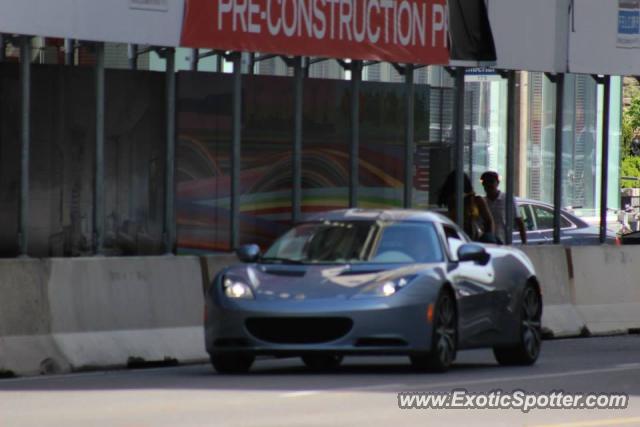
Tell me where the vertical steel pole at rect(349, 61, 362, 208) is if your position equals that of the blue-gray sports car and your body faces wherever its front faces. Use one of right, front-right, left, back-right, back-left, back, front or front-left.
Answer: back-right

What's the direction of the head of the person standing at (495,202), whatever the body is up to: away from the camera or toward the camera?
toward the camera

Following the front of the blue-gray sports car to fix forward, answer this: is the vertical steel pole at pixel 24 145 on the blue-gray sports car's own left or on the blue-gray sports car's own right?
on the blue-gray sports car's own right

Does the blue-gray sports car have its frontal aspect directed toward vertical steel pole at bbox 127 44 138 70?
no

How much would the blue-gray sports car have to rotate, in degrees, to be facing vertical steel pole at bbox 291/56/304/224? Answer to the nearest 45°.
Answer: approximately 135° to its right

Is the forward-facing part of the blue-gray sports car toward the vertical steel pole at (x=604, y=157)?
no

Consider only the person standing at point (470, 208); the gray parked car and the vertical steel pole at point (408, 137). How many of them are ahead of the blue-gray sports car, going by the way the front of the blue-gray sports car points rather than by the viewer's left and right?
0

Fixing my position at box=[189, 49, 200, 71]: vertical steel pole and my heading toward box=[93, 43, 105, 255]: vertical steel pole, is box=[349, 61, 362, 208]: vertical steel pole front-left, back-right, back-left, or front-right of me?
back-left

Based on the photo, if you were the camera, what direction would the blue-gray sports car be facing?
facing the viewer and to the left of the viewer

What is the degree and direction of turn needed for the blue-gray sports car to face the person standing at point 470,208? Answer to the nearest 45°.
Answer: approximately 135° to its right
